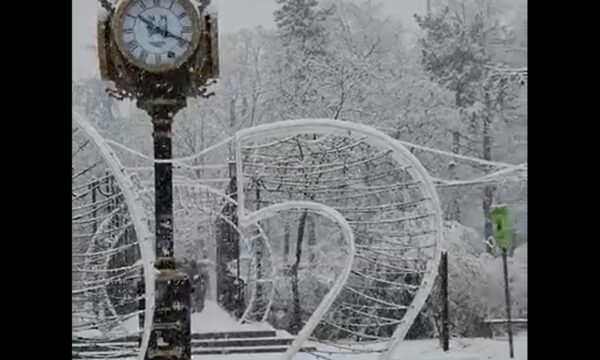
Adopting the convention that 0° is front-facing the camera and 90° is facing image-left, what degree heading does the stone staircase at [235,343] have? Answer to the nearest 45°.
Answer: approximately 0°

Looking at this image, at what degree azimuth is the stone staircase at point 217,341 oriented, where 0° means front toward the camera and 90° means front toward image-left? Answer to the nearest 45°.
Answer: approximately 0°

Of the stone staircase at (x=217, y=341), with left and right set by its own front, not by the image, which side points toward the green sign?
left

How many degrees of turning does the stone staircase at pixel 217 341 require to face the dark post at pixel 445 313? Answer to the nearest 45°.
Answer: approximately 90° to its left

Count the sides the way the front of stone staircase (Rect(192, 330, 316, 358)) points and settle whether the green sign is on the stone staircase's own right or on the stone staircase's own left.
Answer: on the stone staircase's own left

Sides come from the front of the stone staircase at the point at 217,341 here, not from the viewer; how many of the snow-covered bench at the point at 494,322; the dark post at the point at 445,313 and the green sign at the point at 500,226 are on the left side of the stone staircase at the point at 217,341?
3

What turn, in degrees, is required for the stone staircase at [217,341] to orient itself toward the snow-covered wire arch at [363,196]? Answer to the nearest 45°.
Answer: approximately 90° to its left
